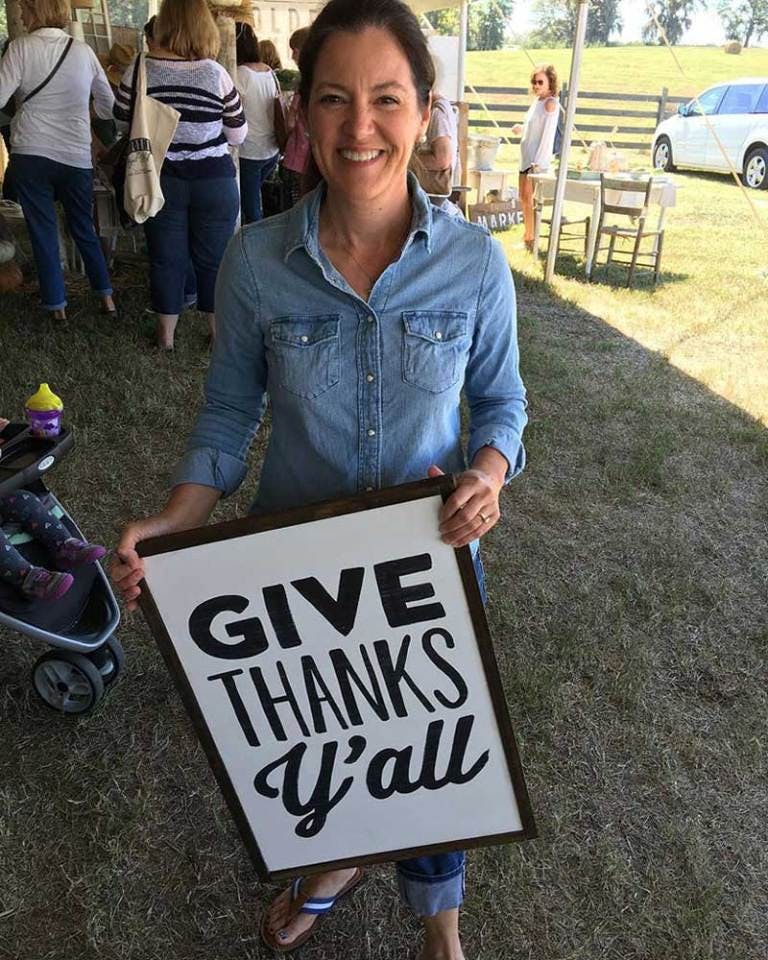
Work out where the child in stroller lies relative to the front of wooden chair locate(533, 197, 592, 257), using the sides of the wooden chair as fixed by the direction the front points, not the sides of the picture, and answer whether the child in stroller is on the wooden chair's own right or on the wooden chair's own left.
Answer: on the wooden chair's own right

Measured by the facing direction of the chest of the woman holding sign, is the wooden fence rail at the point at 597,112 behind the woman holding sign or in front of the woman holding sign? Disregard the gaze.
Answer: behind

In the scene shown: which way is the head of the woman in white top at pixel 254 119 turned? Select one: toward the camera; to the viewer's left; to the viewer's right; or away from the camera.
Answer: away from the camera

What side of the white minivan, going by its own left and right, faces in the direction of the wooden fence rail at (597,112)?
front

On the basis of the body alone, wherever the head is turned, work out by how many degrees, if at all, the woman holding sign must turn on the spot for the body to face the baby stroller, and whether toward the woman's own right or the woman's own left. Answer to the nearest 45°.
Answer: approximately 135° to the woman's own right

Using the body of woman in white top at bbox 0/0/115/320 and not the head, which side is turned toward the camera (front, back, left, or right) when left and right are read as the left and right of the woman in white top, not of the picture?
back

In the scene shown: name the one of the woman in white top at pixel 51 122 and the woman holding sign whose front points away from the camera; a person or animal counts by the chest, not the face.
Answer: the woman in white top
